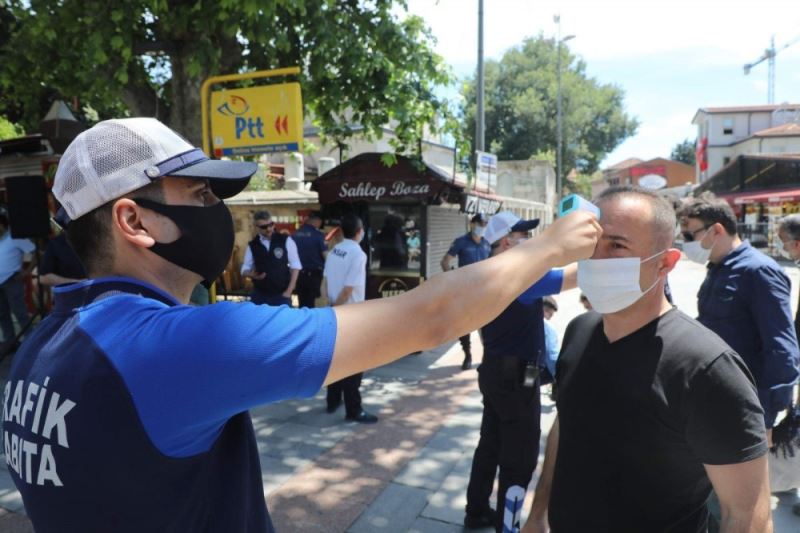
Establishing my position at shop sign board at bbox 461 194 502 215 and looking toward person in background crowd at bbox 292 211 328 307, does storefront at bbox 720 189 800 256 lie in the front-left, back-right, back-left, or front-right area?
back-right

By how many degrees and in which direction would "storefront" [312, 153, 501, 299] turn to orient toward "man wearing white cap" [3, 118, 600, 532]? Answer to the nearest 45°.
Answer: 0° — it already faces them

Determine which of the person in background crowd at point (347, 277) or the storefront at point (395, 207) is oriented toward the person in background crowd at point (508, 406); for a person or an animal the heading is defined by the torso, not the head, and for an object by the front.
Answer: the storefront

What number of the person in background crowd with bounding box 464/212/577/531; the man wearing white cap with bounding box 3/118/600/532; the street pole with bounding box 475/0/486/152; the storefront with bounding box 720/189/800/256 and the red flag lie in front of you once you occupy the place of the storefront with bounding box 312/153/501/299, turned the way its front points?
2

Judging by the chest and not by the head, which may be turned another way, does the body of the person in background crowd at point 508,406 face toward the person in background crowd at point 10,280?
no

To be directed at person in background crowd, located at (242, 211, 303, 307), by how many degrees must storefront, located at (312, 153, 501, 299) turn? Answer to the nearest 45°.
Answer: approximately 45° to its right

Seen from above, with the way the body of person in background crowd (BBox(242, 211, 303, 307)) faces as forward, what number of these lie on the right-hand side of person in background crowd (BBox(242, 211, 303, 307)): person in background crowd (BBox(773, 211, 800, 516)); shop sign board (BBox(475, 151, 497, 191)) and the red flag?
0

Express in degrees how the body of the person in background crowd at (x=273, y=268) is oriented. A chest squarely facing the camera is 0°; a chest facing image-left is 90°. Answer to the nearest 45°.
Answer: approximately 0°

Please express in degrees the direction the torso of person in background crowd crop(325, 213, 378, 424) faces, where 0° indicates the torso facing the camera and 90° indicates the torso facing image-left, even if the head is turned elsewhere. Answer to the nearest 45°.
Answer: approximately 225°

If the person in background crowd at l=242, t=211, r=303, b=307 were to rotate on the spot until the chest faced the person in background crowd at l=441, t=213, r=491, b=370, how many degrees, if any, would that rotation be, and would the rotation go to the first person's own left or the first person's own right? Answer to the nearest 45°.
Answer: approximately 90° to the first person's own left

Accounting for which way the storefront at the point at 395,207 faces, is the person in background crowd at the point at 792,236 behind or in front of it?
in front

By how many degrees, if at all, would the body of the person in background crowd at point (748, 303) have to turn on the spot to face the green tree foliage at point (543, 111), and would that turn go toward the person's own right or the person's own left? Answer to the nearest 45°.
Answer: approximately 90° to the person's own right

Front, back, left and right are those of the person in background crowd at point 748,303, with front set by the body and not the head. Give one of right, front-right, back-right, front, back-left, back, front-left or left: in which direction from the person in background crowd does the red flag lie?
right

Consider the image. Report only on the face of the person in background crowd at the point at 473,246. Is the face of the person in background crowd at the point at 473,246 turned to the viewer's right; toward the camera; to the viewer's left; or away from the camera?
toward the camera

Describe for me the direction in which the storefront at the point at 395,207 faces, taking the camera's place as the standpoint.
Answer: facing the viewer

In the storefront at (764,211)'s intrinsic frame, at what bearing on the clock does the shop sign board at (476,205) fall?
The shop sign board is roughly at 11 o'clock from the storefront.

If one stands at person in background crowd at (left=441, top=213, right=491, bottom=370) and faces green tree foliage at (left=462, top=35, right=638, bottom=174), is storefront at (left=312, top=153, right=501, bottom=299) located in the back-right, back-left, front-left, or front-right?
front-left

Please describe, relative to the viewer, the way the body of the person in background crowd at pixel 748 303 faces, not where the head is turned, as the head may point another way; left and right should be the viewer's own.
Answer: facing to the left of the viewer

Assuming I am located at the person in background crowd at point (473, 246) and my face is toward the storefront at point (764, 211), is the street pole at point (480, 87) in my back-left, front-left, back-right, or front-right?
front-left
